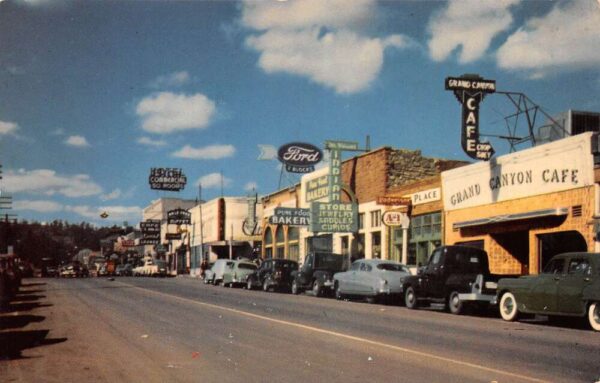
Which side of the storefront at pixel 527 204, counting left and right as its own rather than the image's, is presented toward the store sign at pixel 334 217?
right

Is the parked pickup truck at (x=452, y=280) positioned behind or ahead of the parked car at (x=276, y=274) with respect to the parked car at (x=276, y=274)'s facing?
behind

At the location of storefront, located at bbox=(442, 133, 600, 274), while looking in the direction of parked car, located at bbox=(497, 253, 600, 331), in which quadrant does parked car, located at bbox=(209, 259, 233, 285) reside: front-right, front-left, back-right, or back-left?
back-right
